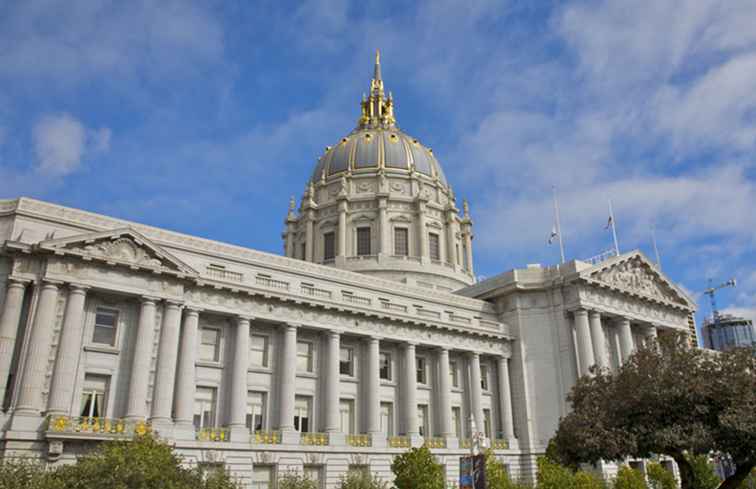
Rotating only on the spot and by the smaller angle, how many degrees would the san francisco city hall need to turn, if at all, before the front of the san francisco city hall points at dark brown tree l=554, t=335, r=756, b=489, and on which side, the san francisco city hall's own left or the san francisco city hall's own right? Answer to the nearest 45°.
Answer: approximately 45° to the san francisco city hall's own left

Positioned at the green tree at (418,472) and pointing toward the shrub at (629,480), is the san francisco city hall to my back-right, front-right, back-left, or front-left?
back-left

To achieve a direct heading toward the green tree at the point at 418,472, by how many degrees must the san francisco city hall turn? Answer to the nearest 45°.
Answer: approximately 45° to its right
